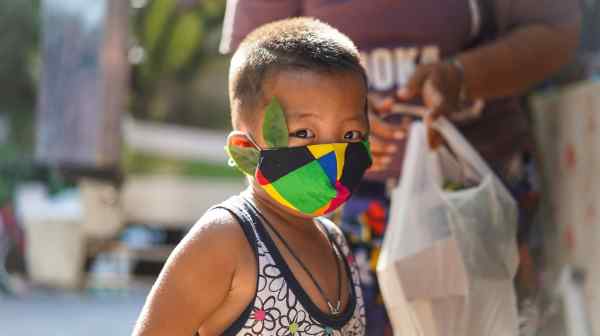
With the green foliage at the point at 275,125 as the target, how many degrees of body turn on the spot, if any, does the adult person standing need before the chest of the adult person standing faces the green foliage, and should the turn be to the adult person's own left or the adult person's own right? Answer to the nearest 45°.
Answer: approximately 45° to the adult person's own right

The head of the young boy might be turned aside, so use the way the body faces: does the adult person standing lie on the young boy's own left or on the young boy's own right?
on the young boy's own left

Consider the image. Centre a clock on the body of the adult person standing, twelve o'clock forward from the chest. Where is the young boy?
The young boy is roughly at 1 o'clock from the adult person standing.

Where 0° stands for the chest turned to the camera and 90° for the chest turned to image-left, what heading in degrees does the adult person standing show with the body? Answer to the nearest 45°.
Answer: approximately 0°
